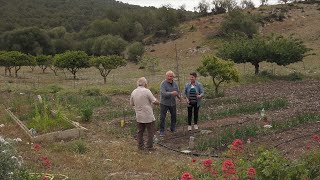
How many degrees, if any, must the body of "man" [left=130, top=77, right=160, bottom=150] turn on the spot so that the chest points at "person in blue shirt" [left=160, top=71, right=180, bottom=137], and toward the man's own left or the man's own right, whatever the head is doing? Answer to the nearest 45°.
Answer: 0° — they already face them

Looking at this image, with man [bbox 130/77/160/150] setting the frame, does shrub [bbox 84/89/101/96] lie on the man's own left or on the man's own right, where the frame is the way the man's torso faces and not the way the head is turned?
on the man's own left

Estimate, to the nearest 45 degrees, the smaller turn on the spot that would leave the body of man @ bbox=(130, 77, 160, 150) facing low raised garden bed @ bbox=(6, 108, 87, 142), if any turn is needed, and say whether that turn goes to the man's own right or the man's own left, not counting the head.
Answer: approximately 90° to the man's own left

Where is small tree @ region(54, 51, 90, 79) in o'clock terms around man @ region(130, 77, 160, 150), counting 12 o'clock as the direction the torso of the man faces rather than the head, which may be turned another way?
The small tree is roughly at 10 o'clock from the man.

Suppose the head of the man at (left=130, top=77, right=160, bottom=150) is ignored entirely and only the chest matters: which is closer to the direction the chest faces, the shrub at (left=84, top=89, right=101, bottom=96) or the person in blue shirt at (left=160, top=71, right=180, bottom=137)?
the person in blue shirt

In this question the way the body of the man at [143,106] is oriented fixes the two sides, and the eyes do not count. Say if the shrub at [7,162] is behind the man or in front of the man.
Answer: behind

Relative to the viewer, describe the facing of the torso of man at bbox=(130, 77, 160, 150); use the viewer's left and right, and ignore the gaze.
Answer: facing away from the viewer and to the right of the viewer

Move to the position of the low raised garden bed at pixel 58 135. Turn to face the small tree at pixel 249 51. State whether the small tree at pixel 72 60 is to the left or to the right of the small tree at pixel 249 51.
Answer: left

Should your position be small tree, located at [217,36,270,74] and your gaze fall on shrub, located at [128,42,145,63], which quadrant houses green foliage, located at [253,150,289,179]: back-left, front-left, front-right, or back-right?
back-left

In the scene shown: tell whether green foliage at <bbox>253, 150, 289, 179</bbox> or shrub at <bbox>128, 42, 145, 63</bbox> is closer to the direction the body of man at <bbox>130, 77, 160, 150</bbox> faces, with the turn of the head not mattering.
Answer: the shrub
